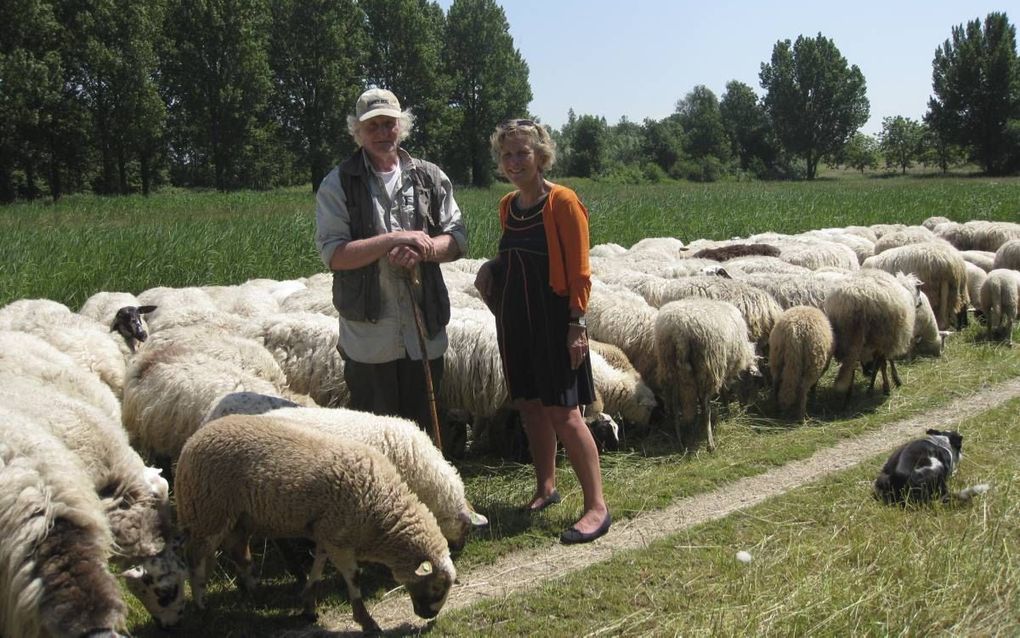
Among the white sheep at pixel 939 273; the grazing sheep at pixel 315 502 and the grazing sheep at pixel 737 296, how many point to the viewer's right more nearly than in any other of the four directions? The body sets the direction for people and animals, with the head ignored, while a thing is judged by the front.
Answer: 2

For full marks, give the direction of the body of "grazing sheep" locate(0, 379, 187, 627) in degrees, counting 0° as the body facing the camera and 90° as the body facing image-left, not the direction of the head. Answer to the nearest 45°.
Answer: approximately 315°

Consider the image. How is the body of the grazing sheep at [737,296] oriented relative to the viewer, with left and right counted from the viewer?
facing to the right of the viewer

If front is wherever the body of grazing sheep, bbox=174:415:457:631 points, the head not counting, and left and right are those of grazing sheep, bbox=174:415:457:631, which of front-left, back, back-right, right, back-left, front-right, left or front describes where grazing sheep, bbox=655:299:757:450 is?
front-left

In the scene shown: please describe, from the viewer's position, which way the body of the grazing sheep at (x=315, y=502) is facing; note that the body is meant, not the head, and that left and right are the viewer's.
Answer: facing to the right of the viewer

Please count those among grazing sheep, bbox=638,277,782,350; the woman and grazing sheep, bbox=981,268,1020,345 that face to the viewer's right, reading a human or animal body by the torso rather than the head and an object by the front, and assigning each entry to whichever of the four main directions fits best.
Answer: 1

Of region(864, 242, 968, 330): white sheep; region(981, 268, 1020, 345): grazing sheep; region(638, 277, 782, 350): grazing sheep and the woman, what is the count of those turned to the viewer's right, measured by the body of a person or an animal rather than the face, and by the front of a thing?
1

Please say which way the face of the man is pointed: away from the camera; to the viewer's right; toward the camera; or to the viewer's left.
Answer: toward the camera

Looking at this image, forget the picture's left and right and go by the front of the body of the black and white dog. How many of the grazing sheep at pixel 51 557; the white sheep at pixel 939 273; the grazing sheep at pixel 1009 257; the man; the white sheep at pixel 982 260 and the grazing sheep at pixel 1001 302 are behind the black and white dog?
2
